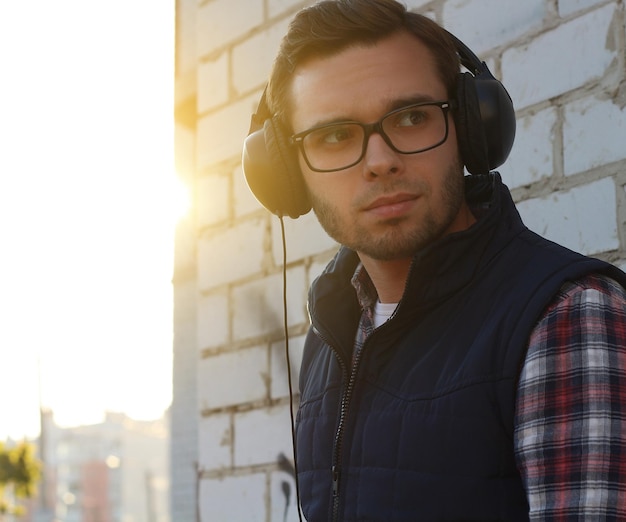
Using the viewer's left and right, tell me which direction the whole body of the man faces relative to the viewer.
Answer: facing the viewer and to the left of the viewer
